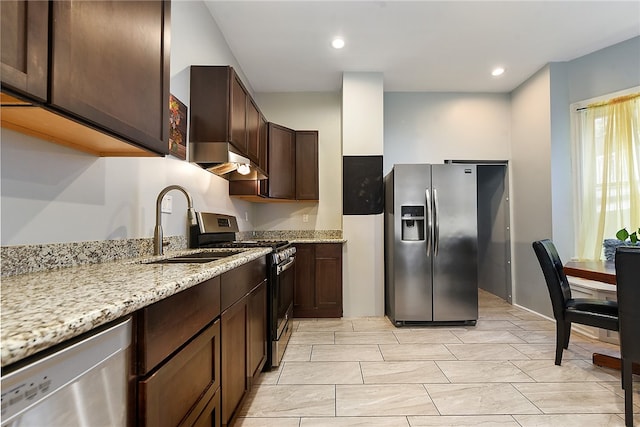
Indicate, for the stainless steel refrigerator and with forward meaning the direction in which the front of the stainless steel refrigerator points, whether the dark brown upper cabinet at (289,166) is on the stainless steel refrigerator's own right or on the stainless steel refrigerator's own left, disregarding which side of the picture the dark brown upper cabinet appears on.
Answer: on the stainless steel refrigerator's own right

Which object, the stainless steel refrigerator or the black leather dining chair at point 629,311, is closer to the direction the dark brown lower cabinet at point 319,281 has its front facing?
the black leather dining chair

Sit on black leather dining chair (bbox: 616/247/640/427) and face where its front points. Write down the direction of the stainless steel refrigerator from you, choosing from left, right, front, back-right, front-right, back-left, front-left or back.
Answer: front-left

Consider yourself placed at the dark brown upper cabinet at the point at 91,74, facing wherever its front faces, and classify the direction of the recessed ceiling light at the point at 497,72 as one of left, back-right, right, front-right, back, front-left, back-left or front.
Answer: front-left

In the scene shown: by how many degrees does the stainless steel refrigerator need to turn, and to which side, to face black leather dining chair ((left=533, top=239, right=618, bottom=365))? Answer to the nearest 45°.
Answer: approximately 45° to its left

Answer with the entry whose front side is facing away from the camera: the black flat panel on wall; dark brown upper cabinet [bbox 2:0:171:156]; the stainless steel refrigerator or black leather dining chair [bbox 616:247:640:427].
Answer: the black leather dining chair

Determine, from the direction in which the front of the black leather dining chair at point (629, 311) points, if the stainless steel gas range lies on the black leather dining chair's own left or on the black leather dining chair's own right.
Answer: on the black leather dining chair's own left

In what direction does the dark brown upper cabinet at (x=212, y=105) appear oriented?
to the viewer's right

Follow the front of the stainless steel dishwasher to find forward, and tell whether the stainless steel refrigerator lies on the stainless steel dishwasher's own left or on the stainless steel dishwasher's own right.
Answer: on the stainless steel dishwasher's own left

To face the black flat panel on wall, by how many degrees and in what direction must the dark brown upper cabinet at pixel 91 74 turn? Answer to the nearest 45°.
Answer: approximately 90° to its left

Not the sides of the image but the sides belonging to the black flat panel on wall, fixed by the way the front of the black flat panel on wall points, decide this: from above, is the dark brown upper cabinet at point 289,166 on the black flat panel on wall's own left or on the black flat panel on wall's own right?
on the black flat panel on wall's own right

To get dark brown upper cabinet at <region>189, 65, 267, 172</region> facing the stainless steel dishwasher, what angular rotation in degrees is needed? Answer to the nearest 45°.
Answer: approximately 90° to its right

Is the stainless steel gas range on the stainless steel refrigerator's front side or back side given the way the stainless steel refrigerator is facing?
on the front side

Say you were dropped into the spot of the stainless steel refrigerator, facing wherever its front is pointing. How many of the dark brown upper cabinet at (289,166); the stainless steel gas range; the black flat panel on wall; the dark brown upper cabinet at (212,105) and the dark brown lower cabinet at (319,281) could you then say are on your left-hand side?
0

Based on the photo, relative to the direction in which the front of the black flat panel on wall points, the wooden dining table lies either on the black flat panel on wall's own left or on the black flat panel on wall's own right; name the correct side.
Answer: on the black flat panel on wall's own left

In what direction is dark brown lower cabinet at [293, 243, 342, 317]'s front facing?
toward the camera

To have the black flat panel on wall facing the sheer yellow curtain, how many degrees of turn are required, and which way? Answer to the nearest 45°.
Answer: approximately 90° to its left

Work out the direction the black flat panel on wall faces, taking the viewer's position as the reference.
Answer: facing the viewer

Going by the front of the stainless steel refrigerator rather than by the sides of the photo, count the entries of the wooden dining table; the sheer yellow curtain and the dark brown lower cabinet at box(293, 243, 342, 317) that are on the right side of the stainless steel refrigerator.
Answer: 1

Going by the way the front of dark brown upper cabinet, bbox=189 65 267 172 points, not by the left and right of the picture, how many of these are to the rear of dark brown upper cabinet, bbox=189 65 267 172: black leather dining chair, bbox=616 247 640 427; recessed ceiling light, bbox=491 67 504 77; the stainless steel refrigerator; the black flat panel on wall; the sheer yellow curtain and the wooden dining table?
0

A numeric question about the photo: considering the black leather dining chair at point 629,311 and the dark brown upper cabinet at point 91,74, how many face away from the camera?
1
